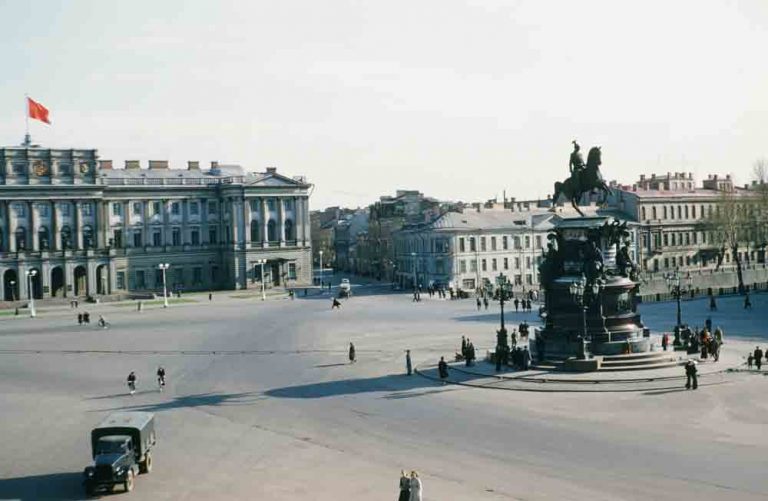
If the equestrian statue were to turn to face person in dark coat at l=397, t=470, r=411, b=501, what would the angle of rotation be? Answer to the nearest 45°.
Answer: approximately 90° to its right

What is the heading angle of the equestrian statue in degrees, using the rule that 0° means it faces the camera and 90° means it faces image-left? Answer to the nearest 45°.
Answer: approximately 270°

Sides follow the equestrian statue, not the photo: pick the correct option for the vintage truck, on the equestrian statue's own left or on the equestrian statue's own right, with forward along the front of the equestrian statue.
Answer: on the equestrian statue's own right

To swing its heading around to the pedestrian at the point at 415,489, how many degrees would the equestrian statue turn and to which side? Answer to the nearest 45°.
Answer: approximately 90° to its right
